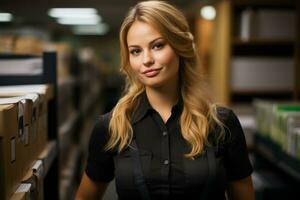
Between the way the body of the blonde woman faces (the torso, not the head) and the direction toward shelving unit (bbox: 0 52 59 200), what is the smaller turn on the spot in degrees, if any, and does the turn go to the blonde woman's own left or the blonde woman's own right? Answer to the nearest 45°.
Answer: approximately 135° to the blonde woman's own right

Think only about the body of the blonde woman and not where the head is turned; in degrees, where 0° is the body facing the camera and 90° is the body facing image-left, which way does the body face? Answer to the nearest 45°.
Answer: approximately 0°

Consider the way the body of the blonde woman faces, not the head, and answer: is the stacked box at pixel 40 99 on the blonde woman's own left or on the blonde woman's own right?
on the blonde woman's own right

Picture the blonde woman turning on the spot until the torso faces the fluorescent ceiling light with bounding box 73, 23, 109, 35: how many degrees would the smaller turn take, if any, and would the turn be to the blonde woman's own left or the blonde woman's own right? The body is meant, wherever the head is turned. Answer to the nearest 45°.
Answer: approximately 180°

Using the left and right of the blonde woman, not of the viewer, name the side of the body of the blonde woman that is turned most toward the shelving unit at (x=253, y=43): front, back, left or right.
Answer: back
